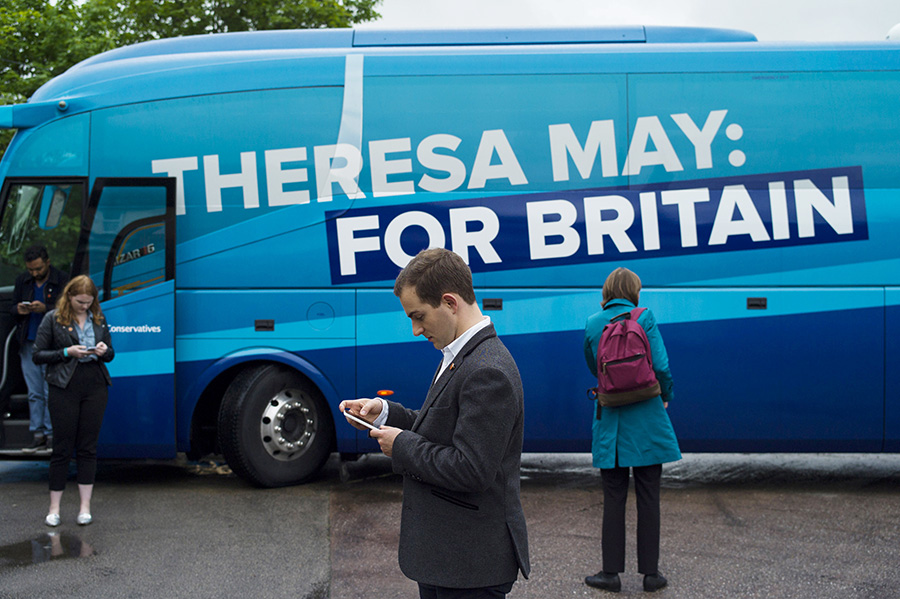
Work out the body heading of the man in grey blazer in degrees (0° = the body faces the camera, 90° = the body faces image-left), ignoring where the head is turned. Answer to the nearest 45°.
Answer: approximately 90°

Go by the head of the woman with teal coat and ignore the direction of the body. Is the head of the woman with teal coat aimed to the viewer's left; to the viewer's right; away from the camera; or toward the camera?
away from the camera

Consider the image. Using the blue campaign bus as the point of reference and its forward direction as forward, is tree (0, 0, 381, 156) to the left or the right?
on its right

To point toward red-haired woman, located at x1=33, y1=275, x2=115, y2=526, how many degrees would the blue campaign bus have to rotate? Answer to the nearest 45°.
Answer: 0° — it already faces them

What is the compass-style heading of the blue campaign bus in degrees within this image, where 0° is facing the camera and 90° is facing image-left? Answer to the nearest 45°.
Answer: approximately 90°

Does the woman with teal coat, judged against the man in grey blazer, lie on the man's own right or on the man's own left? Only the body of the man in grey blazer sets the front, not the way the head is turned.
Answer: on the man's own right

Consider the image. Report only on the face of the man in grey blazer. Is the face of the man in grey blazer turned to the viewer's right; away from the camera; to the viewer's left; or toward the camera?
to the viewer's left

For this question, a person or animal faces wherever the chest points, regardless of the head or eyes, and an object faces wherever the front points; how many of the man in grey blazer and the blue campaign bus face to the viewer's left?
2

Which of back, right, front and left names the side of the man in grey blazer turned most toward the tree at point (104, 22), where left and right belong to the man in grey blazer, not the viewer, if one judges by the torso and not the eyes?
right

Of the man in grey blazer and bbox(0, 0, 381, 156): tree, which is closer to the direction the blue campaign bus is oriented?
the tree
